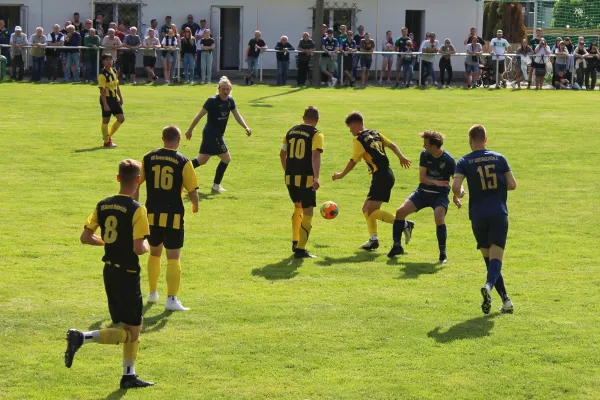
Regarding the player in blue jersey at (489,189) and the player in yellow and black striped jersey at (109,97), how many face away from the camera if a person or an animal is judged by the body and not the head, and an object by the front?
1

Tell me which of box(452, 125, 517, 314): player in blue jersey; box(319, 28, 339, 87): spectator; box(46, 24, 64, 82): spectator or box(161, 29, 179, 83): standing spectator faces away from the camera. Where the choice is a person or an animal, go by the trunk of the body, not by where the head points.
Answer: the player in blue jersey

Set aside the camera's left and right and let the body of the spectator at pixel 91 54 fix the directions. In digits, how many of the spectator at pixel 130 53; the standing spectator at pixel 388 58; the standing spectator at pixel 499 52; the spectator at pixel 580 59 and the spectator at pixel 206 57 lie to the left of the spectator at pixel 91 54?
5

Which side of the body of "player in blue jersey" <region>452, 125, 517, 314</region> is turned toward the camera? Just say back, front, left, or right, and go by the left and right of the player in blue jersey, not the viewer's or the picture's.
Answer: back

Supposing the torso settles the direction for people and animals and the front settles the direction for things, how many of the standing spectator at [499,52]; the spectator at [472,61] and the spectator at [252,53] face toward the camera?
3

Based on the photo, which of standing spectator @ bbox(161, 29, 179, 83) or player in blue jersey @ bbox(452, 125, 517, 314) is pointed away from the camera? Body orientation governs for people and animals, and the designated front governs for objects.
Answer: the player in blue jersey

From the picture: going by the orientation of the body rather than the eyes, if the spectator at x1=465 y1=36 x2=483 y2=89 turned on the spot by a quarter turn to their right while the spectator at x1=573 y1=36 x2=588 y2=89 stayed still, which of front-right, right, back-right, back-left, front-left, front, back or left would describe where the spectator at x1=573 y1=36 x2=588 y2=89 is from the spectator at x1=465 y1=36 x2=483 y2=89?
back

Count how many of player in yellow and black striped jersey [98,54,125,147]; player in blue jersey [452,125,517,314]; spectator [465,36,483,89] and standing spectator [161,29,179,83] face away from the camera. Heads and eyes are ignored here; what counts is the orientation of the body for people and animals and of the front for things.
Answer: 1

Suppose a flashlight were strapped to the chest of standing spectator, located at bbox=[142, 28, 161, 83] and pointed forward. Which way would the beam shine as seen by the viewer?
toward the camera

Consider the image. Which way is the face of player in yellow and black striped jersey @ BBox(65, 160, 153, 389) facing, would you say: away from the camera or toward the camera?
away from the camera

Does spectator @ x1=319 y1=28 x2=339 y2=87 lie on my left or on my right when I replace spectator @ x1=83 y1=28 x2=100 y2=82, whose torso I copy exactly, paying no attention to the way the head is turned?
on my left

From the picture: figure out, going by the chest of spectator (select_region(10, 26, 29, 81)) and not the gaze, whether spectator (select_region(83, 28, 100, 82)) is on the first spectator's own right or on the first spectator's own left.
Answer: on the first spectator's own left

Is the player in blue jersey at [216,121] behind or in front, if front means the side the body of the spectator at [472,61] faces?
in front

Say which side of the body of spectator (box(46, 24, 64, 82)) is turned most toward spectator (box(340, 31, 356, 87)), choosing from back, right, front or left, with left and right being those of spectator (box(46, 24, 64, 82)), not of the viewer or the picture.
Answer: left

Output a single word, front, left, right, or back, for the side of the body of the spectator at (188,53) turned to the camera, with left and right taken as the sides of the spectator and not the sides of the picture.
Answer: front

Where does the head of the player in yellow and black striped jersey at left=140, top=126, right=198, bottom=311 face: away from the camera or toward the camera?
away from the camera

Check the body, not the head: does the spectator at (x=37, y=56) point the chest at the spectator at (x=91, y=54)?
no

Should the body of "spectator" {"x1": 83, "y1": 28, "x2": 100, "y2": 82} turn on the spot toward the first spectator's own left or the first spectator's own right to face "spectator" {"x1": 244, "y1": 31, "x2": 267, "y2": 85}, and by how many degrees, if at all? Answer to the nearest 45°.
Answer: approximately 90° to the first spectator's own left

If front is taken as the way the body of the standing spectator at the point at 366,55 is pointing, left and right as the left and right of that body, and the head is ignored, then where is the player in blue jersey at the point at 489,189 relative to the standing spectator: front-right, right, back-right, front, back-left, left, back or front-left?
front

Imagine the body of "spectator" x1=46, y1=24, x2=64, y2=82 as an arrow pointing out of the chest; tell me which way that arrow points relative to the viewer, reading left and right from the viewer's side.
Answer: facing the viewer

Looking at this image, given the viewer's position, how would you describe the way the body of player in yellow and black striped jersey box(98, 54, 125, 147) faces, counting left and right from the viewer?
facing the viewer and to the right of the viewer
